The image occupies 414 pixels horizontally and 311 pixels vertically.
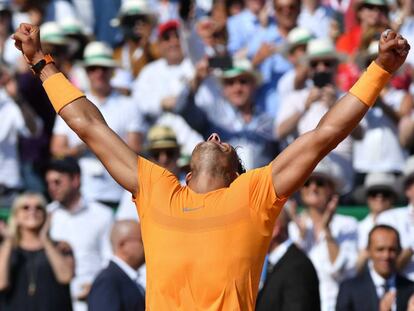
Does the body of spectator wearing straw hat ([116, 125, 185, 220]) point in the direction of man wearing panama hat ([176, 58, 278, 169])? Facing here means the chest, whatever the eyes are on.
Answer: no

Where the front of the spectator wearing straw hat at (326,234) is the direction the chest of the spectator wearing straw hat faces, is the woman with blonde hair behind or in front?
in front

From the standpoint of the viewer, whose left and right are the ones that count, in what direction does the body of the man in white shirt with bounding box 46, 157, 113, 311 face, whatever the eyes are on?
facing the viewer and to the left of the viewer

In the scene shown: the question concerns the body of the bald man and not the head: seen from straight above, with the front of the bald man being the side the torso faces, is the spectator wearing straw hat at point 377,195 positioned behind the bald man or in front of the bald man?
in front

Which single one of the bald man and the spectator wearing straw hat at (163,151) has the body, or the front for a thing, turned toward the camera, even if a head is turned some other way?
the spectator wearing straw hat

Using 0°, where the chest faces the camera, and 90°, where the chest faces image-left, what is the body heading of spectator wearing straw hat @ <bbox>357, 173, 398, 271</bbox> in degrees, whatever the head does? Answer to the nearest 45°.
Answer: approximately 0°

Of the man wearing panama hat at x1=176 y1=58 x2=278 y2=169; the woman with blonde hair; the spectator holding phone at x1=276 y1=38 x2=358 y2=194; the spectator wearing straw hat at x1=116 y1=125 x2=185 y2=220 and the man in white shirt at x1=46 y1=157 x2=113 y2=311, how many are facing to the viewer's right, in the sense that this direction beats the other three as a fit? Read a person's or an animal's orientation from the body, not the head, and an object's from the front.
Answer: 0

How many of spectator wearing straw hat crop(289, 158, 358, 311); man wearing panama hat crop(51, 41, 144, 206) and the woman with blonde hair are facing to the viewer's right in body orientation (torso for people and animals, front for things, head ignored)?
0

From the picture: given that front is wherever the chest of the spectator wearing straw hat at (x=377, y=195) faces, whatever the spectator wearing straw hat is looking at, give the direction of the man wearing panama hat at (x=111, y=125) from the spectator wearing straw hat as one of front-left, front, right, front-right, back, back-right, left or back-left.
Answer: right

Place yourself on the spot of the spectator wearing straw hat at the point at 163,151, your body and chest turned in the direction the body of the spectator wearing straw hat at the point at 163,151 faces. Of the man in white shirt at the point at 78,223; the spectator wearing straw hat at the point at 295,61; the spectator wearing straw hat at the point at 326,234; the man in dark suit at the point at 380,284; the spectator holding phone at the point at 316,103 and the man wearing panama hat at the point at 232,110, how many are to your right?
1

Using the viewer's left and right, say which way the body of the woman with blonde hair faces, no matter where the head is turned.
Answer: facing the viewer

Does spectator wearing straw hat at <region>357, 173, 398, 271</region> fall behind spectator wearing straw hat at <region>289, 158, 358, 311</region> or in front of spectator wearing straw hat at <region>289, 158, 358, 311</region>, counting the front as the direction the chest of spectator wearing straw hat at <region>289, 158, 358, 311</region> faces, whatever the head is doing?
behind

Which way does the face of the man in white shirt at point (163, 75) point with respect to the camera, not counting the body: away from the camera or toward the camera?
toward the camera
